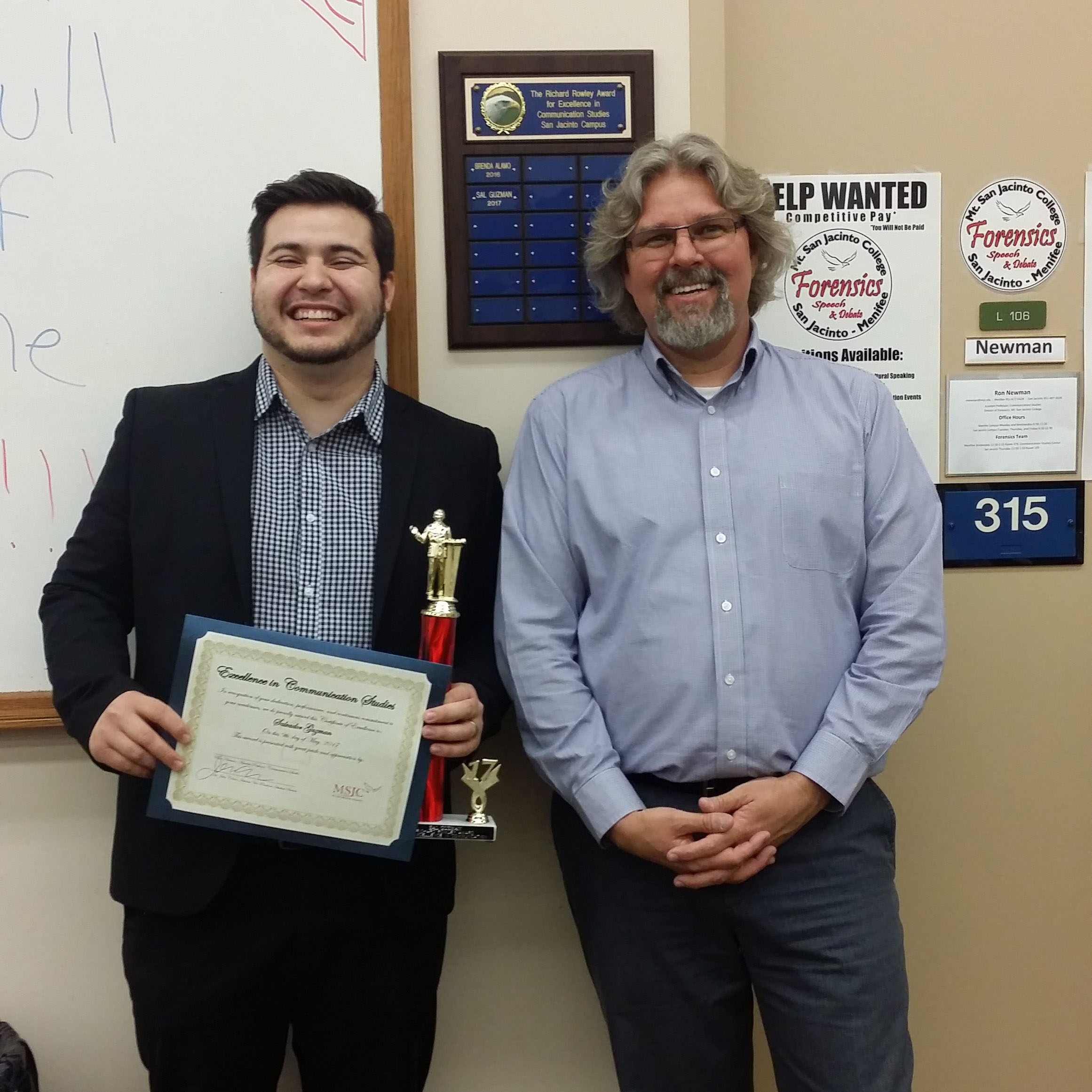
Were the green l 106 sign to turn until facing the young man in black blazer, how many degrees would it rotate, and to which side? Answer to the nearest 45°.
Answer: approximately 45° to its right

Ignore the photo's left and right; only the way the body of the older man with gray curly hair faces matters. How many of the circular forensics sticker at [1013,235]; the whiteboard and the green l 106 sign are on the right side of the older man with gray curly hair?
1

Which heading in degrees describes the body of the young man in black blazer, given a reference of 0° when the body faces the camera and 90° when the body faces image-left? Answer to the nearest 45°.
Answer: approximately 0°

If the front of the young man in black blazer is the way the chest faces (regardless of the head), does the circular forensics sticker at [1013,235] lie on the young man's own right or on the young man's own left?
on the young man's own left

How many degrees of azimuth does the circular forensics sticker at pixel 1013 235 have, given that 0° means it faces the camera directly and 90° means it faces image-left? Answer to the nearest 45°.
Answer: approximately 0°

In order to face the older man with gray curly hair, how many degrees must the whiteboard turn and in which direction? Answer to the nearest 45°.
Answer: approximately 45° to its left

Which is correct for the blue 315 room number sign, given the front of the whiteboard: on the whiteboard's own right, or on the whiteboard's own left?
on the whiteboard's own left

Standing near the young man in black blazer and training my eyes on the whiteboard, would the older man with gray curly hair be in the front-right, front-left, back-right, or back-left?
back-right

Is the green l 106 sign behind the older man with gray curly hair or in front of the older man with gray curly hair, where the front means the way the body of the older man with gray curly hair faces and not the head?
behind

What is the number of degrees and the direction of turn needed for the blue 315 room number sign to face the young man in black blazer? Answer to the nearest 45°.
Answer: approximately 45° to its right
